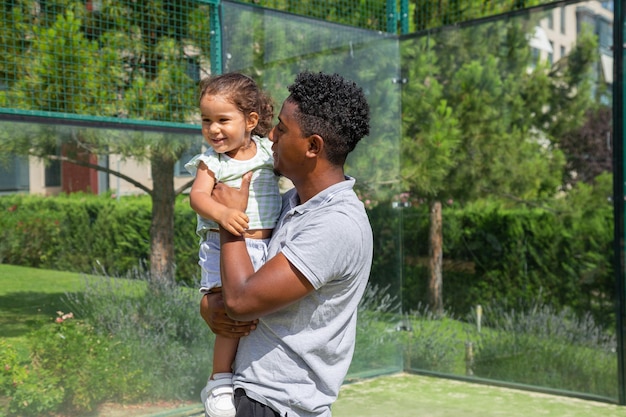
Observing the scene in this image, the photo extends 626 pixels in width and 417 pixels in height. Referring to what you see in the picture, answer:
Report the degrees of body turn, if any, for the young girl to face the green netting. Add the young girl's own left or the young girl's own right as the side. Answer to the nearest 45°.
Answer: approximately 135° to the young girl's own right

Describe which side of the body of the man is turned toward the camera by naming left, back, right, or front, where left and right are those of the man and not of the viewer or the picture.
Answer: left

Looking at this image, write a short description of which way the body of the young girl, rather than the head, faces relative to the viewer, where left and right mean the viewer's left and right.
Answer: facing the viewer and to the left of the viewer

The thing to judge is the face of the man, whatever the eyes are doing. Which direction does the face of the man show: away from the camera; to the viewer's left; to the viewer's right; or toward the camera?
to the viewer's left

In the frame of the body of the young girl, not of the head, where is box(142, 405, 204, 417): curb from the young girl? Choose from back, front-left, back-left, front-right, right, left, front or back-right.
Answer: back-right

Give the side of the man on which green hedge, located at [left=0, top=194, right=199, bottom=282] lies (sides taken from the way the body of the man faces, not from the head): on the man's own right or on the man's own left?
on the man's own right

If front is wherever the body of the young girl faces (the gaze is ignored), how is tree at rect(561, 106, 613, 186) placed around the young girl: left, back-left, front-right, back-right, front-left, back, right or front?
back
